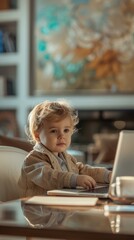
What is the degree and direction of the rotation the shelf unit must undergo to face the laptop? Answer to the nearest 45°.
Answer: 0° — it already faces it

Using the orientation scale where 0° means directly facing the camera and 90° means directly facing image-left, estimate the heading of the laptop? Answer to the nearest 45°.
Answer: approximately 135°

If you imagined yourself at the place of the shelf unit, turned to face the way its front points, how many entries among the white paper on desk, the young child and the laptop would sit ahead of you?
3

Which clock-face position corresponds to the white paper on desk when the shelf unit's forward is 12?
The white paper on desk is roughly at 12 o'clock from the shelf unit.

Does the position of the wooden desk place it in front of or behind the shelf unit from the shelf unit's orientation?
in front

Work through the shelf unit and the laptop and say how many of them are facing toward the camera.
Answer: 1

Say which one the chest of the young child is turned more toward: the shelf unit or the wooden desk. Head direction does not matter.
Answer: the wooden desk

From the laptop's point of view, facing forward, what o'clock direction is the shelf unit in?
The shelf unit is roughly at 1 o'clock from the laptop.

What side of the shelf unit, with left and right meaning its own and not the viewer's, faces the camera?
front
